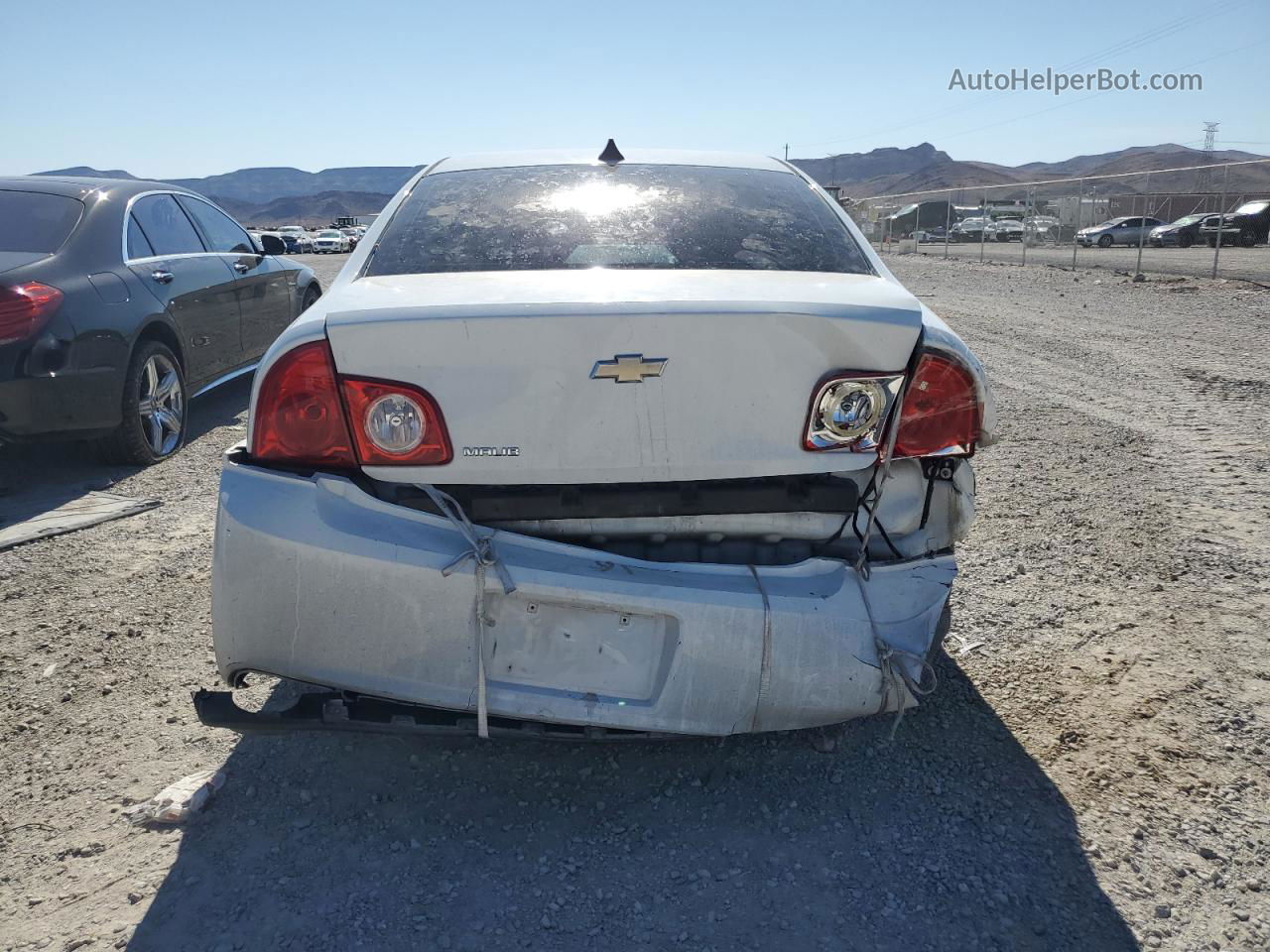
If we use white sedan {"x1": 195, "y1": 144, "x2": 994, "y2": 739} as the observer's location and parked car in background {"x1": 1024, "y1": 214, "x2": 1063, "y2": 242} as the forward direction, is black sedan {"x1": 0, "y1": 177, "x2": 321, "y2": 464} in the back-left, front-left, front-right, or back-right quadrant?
front-left

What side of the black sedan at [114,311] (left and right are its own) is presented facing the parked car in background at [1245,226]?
front

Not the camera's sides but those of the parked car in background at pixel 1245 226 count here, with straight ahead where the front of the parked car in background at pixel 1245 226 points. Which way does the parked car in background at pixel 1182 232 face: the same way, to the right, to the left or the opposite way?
the same way

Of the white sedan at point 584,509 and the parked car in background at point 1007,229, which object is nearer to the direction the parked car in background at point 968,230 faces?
the white sedan

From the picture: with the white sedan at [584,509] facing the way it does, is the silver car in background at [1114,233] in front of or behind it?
in front

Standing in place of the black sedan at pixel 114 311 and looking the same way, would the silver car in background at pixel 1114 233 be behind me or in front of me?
in front

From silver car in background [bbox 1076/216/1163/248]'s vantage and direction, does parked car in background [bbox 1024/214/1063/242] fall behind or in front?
in front

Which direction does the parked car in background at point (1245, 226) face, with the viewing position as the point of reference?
facing the viewer and to the left of the viewer

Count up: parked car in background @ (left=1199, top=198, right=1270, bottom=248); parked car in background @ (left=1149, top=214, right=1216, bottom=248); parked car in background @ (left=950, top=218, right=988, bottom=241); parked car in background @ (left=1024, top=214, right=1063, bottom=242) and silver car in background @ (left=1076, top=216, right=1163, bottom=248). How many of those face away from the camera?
0

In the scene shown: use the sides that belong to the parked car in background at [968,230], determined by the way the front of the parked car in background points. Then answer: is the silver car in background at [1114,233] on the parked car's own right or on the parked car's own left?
on the parked car's own left

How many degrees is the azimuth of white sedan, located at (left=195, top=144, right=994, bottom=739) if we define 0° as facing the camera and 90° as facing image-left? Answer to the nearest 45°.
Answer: approximately 180°

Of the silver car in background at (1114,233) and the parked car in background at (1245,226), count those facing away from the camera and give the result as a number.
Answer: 0

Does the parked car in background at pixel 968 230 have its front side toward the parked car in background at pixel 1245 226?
no

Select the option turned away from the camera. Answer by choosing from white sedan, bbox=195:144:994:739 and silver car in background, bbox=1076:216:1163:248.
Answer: the white sedan

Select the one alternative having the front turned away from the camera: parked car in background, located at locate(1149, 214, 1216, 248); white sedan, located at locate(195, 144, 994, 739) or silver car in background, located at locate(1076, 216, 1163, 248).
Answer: the white sedan

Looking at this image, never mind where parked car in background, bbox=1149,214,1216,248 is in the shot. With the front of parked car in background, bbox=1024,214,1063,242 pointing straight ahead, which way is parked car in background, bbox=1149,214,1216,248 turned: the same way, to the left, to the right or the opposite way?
the same way

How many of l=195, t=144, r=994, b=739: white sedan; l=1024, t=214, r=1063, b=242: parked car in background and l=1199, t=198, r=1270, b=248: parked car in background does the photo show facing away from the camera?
1

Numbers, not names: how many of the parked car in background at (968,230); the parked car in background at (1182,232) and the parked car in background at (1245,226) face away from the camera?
0
